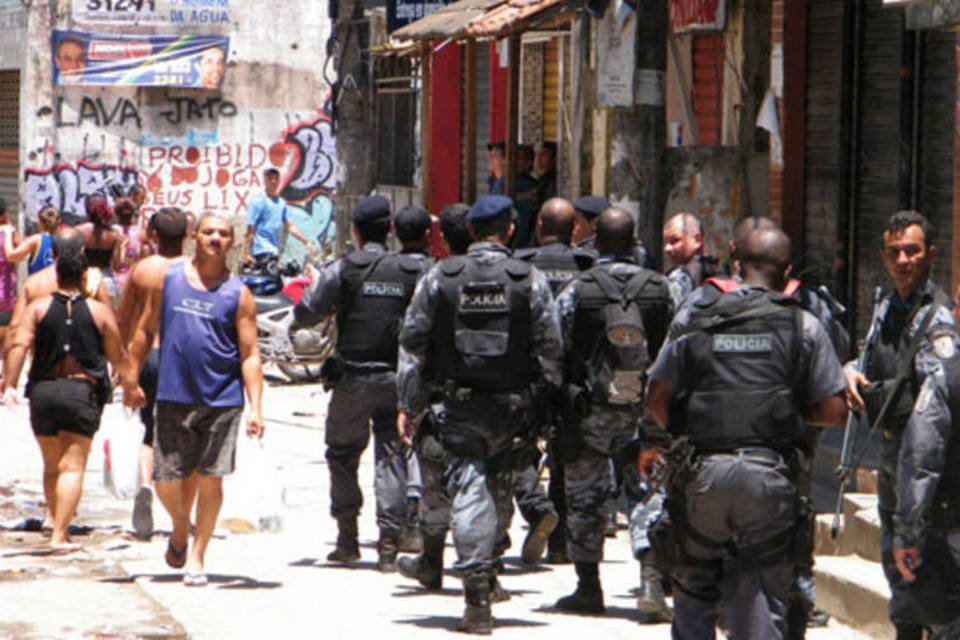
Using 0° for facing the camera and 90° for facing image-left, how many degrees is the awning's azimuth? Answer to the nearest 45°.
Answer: approximately 45°

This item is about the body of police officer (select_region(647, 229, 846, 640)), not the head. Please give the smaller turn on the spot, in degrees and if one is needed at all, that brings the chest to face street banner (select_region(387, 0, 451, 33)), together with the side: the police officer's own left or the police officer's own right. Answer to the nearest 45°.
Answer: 0° — they already face it

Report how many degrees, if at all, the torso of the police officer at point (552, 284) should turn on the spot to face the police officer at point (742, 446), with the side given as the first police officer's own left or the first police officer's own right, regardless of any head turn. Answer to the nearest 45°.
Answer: approximately 180°

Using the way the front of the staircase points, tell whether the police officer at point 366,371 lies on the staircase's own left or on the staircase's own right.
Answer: on the staircase's own right

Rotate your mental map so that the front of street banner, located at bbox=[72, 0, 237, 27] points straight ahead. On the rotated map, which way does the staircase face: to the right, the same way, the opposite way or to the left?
to the right

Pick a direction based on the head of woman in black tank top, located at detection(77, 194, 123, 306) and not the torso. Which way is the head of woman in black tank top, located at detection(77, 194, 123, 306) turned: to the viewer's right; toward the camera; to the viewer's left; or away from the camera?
away from the camera

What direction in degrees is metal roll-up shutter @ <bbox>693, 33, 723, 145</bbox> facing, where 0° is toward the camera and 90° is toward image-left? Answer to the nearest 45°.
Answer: approximately 45°

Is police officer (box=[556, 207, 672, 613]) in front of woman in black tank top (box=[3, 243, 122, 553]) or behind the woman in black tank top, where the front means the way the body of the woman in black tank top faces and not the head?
behind

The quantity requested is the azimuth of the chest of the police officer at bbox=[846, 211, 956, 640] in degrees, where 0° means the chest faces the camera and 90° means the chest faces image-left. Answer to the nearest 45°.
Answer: approximately 45°

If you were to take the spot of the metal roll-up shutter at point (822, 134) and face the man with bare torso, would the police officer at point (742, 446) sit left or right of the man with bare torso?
left

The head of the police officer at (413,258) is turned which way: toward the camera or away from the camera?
away from the camera

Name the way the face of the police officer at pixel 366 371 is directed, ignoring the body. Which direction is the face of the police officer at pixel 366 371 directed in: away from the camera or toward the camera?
away from the camera

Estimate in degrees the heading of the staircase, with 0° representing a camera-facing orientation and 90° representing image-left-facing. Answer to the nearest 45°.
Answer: approximately 45°
